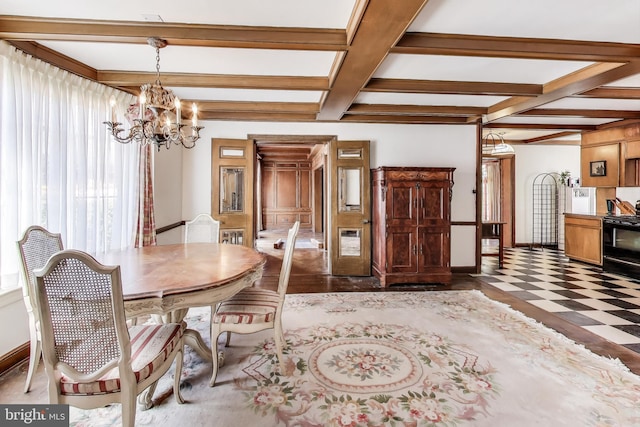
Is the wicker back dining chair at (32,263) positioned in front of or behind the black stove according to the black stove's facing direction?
in front

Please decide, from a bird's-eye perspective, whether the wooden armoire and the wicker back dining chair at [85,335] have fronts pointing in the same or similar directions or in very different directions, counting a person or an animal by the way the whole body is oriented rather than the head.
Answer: very different directions

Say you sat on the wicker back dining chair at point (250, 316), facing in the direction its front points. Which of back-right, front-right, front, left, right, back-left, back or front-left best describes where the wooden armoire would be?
back-right

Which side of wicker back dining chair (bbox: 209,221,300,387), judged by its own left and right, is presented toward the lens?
left

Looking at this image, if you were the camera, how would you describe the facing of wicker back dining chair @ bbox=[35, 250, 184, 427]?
facing away from the viewer and to the right of the viewer

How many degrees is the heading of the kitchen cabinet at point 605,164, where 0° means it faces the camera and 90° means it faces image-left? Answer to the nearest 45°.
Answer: approximately 45°

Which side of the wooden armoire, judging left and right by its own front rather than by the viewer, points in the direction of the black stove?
left

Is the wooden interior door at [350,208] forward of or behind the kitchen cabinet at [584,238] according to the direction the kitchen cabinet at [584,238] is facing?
forward

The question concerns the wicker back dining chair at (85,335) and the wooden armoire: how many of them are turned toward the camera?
1

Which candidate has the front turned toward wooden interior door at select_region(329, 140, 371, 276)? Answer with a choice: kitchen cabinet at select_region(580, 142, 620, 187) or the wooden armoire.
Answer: the kitchen cabinet

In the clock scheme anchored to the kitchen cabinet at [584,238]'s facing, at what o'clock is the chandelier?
The chandelier is roughly at 11 o'clock from the kitchen cabinet.
